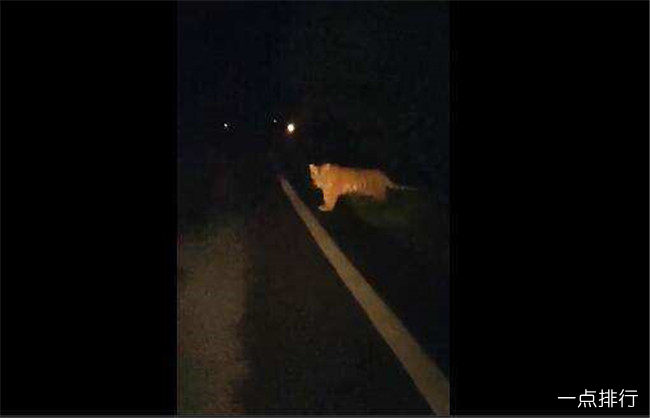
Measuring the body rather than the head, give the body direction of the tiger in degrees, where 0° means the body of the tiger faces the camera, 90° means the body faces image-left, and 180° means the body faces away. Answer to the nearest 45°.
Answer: approximately 90°
